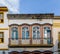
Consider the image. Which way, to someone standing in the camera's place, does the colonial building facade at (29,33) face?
facing the viewer
